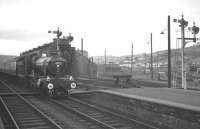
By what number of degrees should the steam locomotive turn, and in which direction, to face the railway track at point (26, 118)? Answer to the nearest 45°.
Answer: approximately 45° to its right

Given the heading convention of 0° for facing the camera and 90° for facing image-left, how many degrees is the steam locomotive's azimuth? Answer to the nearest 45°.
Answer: approximately 315°

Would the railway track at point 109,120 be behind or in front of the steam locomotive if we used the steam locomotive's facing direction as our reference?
in front
